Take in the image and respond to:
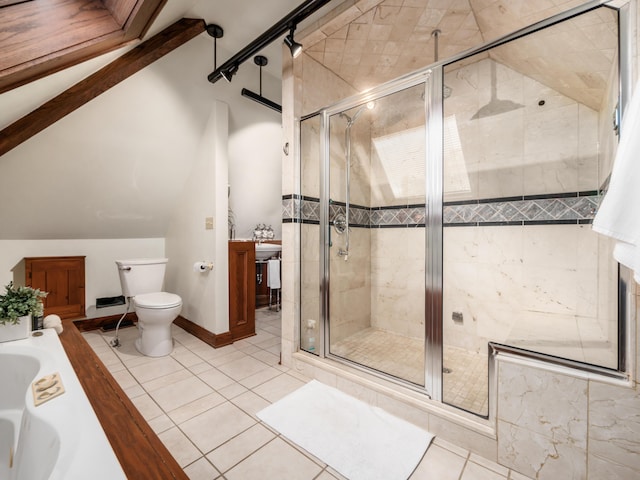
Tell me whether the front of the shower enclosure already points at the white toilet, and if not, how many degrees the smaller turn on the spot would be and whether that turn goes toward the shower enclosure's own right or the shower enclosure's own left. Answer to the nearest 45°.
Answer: approximately 45° to the shower enclosure's own right

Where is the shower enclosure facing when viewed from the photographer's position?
facing the viewer and to the left of the viewer

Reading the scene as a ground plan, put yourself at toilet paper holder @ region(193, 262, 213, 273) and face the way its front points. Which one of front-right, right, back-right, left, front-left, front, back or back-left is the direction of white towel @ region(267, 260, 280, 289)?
back

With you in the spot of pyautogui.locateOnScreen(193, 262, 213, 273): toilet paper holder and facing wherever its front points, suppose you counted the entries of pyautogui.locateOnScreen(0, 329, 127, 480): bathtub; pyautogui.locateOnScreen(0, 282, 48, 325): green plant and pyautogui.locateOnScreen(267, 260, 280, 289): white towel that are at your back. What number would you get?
1

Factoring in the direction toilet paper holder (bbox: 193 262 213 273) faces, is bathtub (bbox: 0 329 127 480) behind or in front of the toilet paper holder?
in front

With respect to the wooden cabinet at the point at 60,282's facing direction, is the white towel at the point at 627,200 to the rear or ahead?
ahead

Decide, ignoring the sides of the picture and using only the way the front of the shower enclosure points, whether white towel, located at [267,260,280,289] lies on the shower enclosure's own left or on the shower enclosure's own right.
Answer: on the shower enclosure's own right

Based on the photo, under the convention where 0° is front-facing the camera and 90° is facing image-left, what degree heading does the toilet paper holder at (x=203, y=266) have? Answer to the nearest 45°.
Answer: approximately 45°

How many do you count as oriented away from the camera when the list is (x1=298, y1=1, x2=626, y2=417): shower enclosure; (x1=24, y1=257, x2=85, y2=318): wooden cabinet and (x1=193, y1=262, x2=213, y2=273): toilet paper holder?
0

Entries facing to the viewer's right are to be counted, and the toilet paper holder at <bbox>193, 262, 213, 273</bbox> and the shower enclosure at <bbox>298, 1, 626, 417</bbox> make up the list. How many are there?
0

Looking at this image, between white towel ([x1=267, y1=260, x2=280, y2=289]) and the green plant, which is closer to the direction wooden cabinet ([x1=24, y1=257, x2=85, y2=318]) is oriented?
the green plant

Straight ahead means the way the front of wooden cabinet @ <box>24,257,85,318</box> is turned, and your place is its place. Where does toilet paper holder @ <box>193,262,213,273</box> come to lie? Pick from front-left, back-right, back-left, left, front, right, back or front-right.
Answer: front-left

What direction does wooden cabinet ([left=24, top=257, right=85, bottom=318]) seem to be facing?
toward the camera
